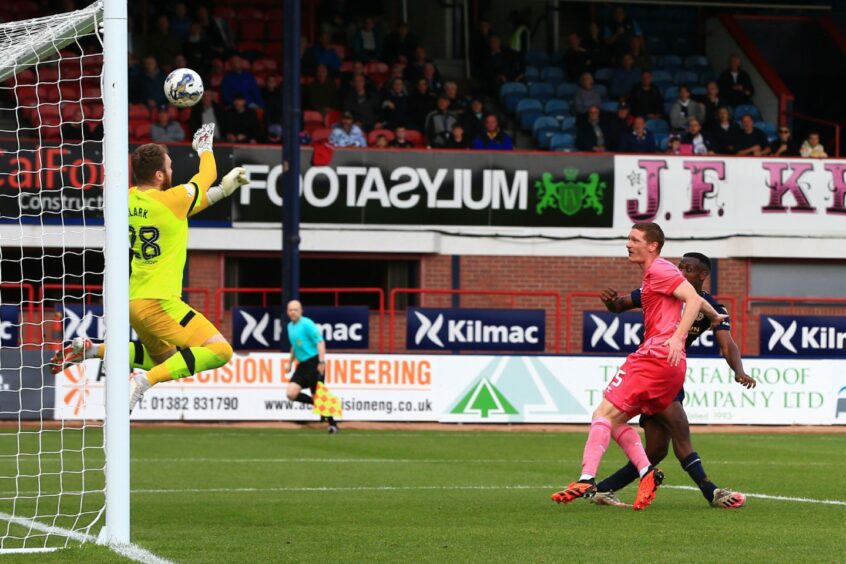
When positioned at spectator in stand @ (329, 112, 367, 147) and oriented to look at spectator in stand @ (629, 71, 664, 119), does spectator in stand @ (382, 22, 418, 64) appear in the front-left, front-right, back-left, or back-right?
front-left

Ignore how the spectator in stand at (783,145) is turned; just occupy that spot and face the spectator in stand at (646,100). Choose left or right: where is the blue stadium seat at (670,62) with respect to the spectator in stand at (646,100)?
right

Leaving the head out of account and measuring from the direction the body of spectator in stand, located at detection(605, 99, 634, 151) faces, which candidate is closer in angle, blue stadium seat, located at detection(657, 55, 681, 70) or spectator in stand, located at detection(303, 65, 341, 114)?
the spectator in stand

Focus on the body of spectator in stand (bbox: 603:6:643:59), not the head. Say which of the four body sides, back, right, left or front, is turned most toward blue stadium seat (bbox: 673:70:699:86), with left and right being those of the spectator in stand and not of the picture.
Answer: left

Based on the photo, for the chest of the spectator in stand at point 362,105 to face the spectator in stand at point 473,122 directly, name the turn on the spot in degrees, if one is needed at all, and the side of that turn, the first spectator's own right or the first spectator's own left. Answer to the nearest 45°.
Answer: approximately 90° to the first spectator's own left

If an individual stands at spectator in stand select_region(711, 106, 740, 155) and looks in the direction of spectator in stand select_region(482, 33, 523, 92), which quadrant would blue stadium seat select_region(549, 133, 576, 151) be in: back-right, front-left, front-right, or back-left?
front-left

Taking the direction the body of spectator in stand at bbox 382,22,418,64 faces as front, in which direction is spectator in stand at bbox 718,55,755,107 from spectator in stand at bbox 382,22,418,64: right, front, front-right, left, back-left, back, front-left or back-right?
left

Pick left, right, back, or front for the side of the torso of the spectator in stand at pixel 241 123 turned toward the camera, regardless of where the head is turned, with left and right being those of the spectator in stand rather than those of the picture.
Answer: front

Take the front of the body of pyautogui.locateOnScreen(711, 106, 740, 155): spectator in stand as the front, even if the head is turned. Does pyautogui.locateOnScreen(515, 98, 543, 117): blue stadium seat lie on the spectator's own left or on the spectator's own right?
on the spectator's own right

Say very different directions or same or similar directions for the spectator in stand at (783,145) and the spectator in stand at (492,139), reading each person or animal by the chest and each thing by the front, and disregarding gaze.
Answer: same or similar directions

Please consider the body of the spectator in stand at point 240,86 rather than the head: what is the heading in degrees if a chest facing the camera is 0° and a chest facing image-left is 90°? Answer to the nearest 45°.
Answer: approximately 0°

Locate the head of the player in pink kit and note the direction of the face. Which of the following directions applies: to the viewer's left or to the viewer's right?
to the viewer's left

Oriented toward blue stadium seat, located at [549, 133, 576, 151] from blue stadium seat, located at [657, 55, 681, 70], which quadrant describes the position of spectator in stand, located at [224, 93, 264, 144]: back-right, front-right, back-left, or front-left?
front-right

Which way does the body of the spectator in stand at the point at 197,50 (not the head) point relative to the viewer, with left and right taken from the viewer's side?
facing the viewer
